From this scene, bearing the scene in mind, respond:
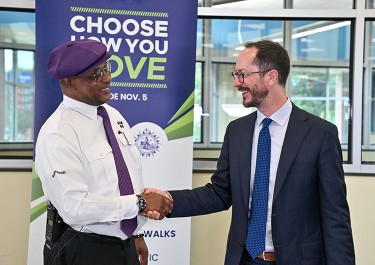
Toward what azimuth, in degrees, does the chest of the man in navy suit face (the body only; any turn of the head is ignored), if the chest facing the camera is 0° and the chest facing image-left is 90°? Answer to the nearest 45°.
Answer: approximately 45°

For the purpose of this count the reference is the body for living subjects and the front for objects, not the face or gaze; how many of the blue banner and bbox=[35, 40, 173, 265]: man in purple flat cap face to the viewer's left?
0

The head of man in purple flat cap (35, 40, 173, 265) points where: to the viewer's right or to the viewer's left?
to the viewer's right

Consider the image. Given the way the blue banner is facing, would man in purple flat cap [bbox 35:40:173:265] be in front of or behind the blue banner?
in front

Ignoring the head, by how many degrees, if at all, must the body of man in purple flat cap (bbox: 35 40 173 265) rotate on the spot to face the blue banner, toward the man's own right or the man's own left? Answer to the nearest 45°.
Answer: approximately 135° to the man's own left

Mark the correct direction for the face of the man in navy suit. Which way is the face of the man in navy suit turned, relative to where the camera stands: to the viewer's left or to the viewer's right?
to the viewer's left

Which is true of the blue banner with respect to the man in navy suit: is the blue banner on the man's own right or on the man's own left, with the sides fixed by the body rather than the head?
on the man's own right

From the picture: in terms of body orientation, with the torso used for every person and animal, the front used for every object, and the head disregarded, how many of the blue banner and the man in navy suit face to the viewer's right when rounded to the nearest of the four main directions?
0

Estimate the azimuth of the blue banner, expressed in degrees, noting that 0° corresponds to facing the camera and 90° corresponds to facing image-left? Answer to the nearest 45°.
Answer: approximately 0°

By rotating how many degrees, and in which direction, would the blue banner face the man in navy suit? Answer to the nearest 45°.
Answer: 0° — it already faces them
